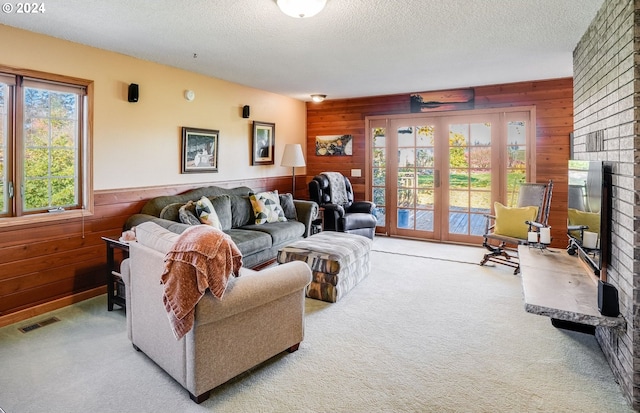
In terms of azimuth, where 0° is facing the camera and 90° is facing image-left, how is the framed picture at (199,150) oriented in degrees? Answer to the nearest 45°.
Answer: approximately 315°

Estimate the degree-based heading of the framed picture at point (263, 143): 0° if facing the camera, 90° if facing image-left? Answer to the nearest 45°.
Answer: approximately 315°

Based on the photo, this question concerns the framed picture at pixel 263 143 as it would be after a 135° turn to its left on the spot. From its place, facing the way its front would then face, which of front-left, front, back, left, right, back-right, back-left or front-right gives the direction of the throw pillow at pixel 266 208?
back

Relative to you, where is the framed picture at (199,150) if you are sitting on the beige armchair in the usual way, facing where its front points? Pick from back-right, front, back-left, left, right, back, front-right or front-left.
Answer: front-left

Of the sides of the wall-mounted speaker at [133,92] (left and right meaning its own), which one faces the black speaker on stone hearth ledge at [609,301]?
front

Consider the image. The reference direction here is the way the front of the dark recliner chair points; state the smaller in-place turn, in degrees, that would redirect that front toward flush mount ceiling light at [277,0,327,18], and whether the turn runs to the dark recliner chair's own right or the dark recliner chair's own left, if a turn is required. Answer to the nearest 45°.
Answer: approximately 45° to the dark recliner chair's own right

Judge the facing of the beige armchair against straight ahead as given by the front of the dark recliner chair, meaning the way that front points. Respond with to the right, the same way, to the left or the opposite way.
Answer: to the left
